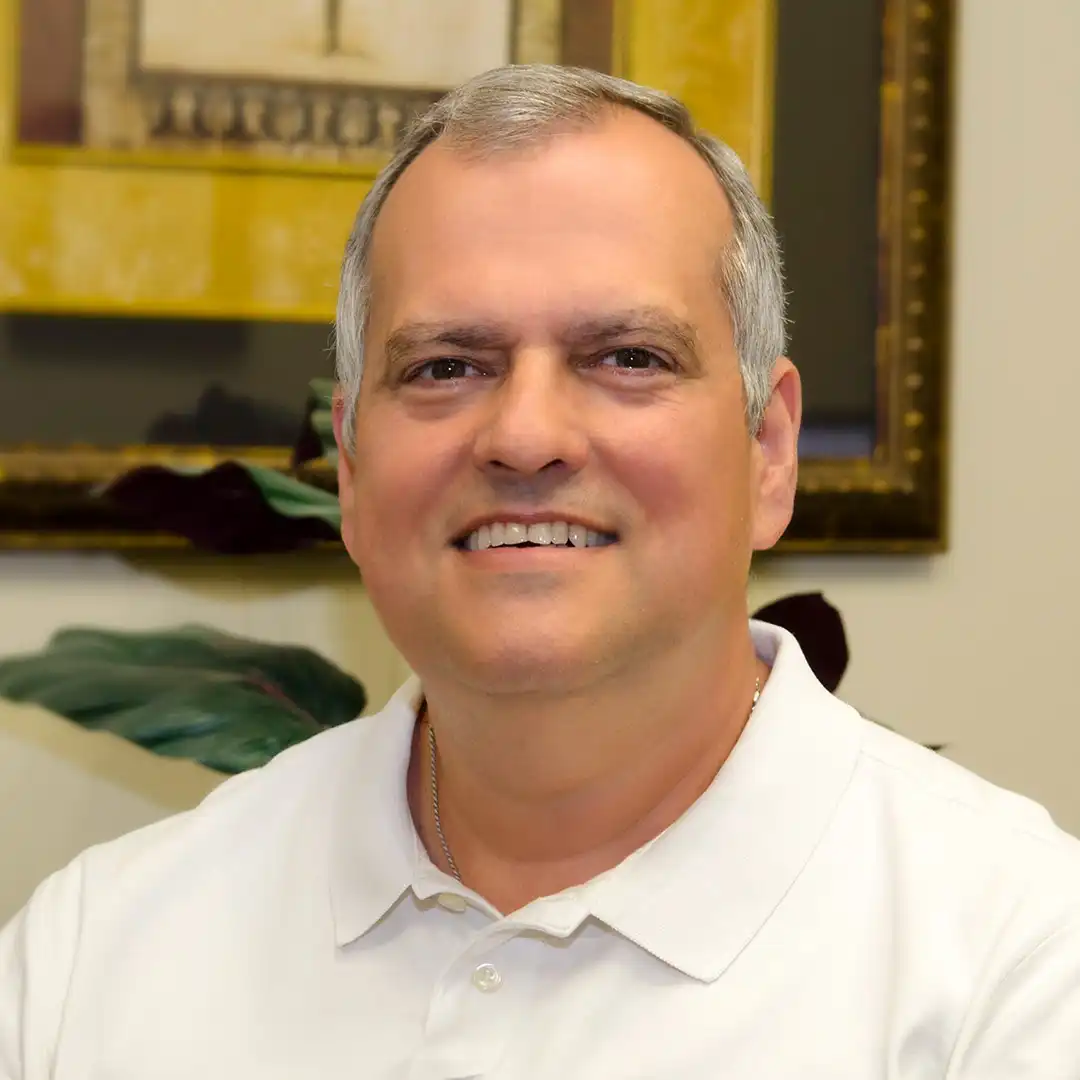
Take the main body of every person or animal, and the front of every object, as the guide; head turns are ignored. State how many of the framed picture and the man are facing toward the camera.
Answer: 2

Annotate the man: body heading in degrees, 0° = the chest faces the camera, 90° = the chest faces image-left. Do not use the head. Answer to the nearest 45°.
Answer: approximately 0°

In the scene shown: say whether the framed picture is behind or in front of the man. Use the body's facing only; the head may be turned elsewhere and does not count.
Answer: behind

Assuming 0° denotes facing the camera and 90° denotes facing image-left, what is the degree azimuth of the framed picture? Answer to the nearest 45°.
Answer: approximately 0°

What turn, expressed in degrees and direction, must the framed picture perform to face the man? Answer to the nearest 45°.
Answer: approximately 45° to its left
